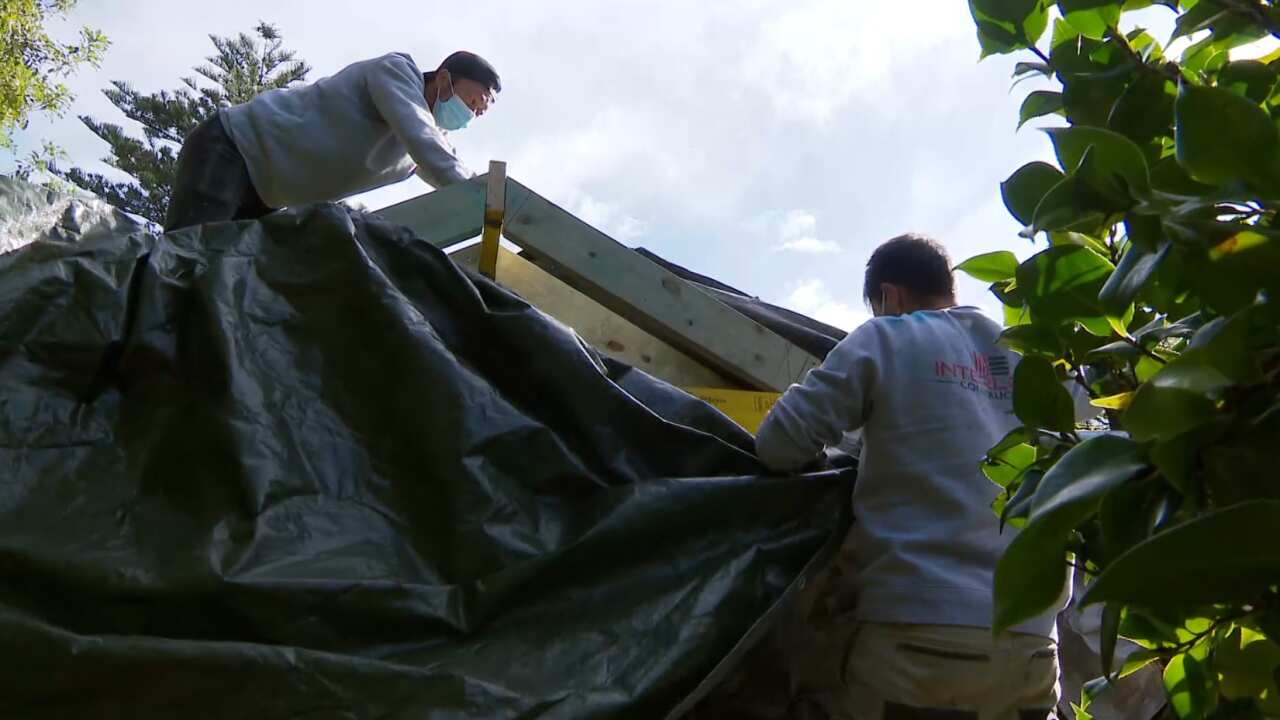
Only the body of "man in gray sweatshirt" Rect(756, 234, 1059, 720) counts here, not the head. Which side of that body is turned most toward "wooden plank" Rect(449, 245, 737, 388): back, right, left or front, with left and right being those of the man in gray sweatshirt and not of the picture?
front

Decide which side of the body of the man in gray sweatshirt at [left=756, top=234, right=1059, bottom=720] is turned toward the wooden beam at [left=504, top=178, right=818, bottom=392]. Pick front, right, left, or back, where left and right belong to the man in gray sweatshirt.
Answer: front

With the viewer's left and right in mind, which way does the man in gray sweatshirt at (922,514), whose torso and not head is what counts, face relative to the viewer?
facing away from the viewer and to the left of the viewer

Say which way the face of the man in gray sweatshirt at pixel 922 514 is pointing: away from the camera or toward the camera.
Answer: away from the camera

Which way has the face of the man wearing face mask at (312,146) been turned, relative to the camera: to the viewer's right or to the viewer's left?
to the viewer's right

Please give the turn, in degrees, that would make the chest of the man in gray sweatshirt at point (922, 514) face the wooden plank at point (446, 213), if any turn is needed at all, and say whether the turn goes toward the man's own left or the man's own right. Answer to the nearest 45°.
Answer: approximately 45° to the man's own left

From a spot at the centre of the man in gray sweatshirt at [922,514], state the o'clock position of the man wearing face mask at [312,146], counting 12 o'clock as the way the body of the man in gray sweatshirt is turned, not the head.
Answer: The man wearing face mask is roughly at 11 o'clock from the man in gray sweatshirt.
